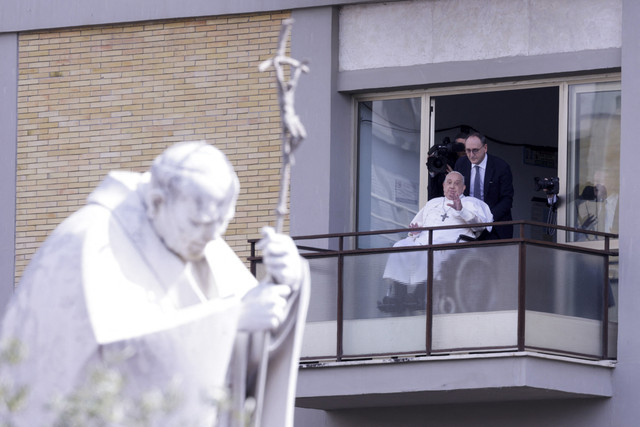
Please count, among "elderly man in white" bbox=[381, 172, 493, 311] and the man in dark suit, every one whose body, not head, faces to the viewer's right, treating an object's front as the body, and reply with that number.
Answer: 0

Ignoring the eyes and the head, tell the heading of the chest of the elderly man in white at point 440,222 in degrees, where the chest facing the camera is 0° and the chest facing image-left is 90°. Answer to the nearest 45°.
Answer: approximately 45°

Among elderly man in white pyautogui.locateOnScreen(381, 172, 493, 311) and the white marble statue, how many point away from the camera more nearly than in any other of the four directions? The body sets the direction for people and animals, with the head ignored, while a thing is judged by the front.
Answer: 0

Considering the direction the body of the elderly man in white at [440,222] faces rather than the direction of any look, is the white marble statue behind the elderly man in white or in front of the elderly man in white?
in front

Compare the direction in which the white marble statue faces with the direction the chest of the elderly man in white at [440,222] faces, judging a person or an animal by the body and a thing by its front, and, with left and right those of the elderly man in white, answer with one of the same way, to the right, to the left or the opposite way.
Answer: to the left

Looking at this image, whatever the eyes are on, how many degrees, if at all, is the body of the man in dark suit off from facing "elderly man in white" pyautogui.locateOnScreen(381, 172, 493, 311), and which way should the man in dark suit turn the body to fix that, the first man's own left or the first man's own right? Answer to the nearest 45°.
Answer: approximately 45° to the first man's own right

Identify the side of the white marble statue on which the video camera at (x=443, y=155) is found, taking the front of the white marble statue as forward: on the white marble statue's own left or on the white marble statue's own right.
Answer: on the white marble statue's own left

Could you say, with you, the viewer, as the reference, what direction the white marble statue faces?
facing the viewer and to the right of the viewer
